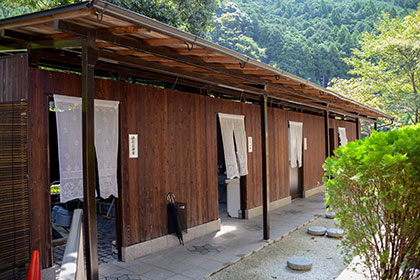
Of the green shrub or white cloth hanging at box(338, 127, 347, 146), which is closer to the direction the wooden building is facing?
the green shrub

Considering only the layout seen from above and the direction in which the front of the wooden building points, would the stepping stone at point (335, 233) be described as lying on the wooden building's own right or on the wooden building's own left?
on the wooden building's own left

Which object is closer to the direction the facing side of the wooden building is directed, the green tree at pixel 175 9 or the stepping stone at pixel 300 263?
the stepping stone

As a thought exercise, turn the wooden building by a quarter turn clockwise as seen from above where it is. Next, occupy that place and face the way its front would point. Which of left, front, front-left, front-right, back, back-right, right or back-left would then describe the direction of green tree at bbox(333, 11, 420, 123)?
back

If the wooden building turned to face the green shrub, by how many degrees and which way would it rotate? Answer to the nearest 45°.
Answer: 0° — it already faces it

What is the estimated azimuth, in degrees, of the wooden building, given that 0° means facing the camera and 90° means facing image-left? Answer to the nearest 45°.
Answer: approximately 315°
